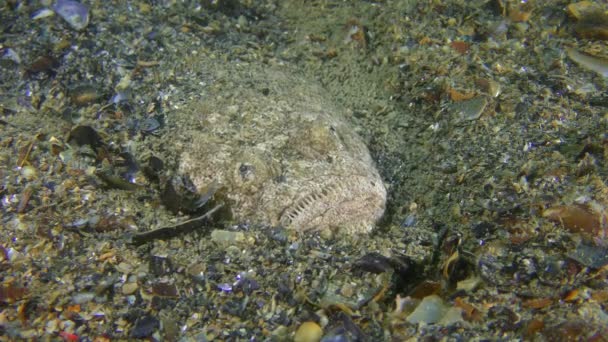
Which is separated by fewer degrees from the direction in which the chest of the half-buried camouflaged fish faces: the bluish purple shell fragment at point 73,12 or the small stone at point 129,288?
the small stone

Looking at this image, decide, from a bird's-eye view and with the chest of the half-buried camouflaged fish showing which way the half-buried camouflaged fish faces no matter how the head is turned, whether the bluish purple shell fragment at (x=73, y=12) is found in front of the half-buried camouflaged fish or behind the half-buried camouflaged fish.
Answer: behind

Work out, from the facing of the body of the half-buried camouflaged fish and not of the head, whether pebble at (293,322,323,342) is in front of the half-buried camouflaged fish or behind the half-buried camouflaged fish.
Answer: in front

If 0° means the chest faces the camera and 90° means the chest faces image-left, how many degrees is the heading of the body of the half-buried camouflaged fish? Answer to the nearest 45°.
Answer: approximately 315°

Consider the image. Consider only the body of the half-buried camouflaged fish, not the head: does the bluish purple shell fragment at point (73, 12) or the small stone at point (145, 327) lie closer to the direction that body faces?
the small stone

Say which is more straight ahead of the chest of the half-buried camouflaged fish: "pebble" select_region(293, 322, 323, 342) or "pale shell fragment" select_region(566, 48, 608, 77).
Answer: the pebble

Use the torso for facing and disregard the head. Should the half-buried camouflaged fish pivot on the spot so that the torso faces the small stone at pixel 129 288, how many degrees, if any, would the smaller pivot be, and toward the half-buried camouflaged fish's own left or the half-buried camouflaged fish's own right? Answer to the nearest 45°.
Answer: approximately 90° to the half-buried camouflaged fish's own right

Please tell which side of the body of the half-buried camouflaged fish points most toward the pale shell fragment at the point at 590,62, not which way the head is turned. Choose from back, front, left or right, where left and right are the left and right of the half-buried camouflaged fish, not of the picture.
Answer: left

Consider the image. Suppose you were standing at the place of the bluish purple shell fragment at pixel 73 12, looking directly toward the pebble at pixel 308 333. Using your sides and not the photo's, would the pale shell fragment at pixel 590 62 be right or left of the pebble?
left

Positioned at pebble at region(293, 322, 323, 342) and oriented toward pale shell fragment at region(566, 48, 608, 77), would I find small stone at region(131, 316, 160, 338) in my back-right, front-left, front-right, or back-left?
back-left
